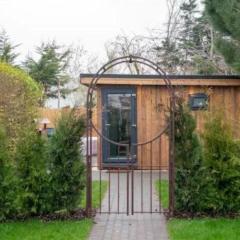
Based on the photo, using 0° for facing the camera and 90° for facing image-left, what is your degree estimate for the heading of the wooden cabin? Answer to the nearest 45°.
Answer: approximately 0°

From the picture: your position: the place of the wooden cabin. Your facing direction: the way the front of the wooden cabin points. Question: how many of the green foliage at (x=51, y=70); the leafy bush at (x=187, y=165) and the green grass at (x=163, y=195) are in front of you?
2

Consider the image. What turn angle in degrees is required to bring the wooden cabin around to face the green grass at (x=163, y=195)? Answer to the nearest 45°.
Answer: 0° — it already faces it

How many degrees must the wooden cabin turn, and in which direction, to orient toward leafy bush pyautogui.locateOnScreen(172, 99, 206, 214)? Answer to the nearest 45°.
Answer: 0° — it already faces it

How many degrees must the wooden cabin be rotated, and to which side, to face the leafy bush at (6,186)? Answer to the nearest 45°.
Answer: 0° — it already faces it

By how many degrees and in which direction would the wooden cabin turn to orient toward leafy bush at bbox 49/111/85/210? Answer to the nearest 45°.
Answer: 0° — it already faces it

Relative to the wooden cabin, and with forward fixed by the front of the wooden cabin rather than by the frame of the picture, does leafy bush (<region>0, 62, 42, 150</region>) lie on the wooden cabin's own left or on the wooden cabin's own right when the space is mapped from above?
on the wooden cabin's own right
